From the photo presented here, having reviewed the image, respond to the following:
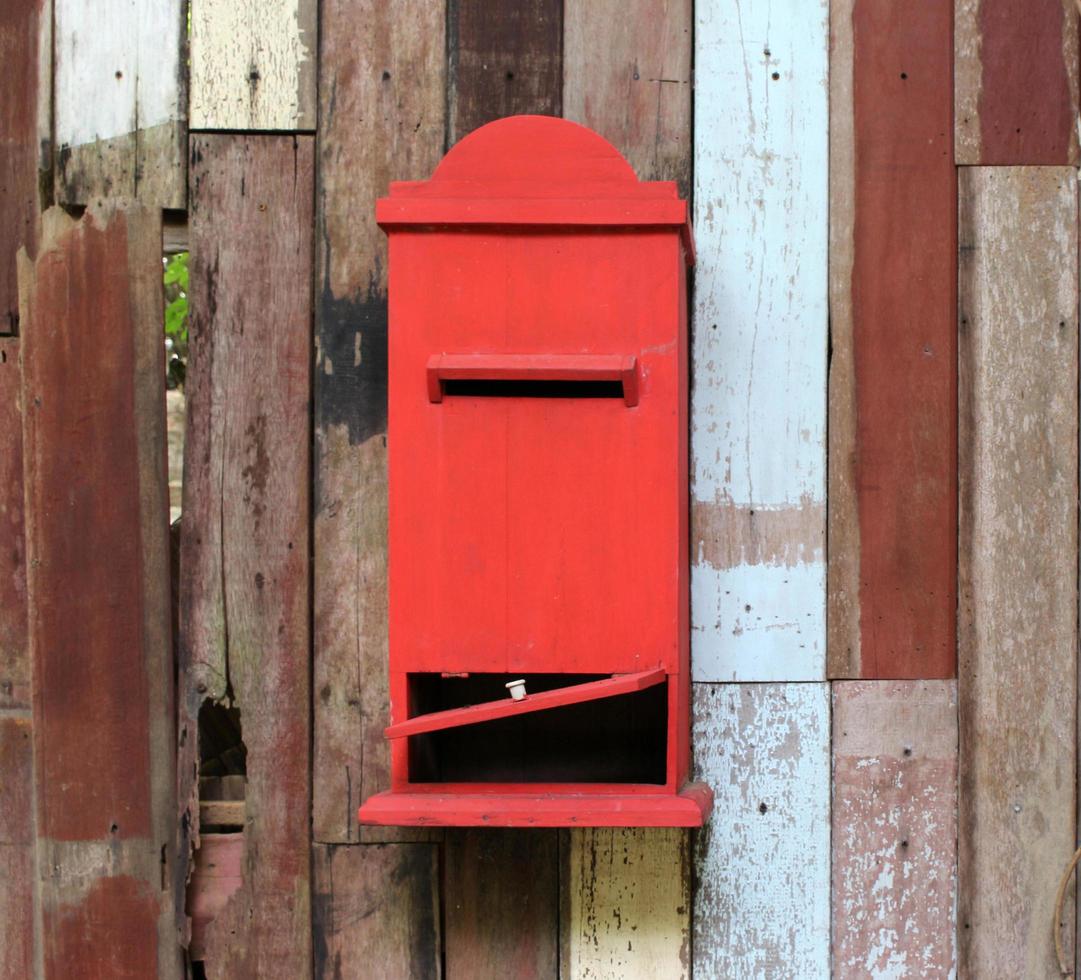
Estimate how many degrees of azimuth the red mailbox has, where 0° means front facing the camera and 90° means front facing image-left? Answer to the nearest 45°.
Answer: approximately 0°
